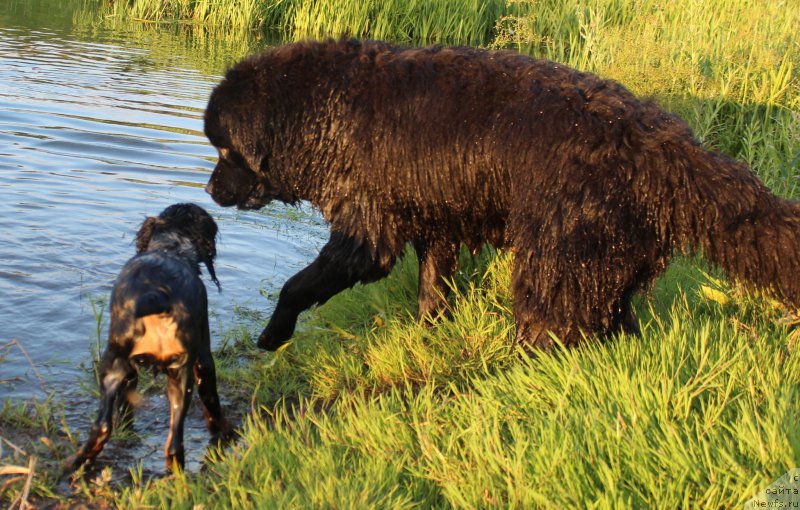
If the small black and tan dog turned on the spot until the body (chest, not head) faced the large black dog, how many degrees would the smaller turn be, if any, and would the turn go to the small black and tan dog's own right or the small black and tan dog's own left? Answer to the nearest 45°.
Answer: approximately 90° to the small black and tan dog's own right

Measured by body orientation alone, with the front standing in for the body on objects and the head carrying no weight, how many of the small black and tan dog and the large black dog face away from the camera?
1

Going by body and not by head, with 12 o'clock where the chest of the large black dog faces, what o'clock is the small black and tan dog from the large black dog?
The small black and tan dog is roughly at 11 o'clock from the large black dog.

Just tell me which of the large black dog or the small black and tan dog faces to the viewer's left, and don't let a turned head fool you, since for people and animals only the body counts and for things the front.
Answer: the large black dog

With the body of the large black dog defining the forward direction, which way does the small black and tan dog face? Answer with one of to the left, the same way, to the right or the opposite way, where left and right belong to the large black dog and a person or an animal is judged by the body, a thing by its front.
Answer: to the right

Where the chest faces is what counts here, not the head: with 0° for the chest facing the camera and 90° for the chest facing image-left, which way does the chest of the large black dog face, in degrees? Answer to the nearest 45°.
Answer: approximately 90°

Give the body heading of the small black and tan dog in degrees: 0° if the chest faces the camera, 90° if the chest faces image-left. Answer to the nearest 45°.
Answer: approximately 180°
